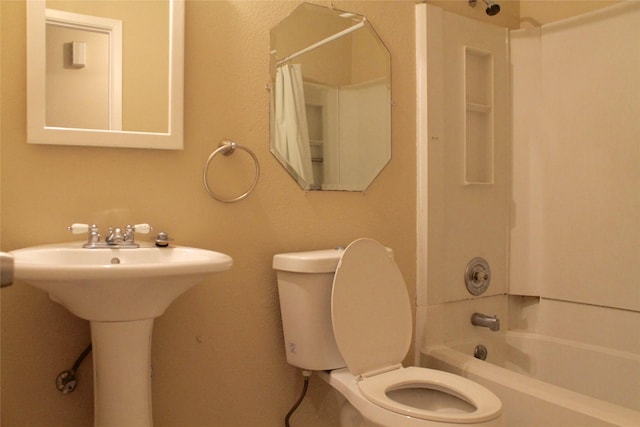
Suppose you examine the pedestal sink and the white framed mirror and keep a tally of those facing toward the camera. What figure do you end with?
2

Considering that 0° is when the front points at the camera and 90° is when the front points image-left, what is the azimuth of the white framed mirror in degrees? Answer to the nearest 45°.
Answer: approximately 0°

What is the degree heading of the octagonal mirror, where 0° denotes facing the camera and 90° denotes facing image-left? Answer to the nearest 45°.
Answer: approximately 315°

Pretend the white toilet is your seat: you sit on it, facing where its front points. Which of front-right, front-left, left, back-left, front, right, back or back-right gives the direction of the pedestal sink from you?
right
